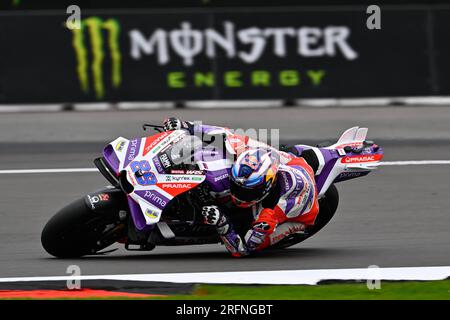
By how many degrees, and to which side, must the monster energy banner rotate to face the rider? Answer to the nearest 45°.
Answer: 0° — it already faces them

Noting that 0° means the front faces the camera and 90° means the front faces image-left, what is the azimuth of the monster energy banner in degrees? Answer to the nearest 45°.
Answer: approximately 0°
